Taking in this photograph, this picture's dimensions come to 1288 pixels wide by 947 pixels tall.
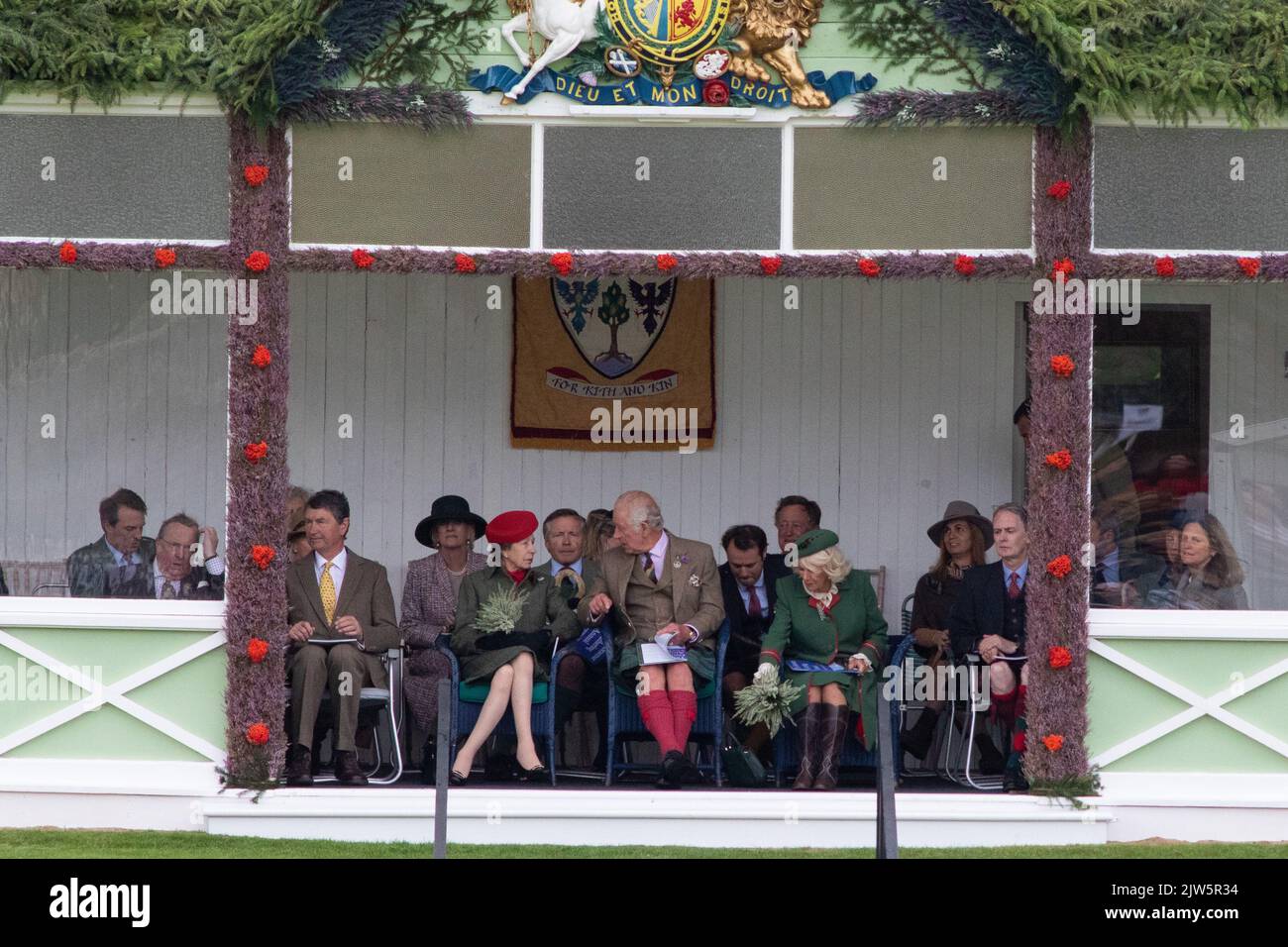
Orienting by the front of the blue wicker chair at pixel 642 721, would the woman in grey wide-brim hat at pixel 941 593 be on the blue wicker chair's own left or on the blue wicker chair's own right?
on the blue wicker chair's own left

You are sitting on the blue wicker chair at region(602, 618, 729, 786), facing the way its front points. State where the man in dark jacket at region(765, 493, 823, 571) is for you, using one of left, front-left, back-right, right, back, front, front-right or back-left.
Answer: back-left

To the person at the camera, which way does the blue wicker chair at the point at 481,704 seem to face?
facing the viewer

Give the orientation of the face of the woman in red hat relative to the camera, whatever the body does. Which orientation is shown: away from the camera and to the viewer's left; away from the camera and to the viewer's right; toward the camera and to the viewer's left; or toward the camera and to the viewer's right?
toward the camera and to the viewer's right

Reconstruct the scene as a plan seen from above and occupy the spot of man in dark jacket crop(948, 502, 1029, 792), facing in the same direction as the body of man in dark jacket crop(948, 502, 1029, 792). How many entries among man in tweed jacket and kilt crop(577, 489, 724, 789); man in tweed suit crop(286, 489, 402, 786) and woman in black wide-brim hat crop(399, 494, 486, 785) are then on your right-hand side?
3

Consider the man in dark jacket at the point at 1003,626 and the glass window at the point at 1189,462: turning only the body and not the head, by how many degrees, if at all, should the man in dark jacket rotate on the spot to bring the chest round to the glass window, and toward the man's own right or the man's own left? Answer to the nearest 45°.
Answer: approximately 135° to the man's own left

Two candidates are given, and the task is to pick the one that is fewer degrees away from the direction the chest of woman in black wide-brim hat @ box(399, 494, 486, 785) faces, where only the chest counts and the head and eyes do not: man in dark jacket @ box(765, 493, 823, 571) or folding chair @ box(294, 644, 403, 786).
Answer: the folding chair

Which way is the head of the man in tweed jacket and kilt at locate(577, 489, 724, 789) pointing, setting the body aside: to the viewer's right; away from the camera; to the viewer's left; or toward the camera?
to the viewer's left

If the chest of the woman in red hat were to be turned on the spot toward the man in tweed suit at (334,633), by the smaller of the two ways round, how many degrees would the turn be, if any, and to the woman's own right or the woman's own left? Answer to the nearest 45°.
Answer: approximately 90° to the woman's own right

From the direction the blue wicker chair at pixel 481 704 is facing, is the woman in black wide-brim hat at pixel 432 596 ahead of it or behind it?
behind

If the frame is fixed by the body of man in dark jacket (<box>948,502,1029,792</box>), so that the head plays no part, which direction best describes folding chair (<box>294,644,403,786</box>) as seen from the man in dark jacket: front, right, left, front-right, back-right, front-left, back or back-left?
right

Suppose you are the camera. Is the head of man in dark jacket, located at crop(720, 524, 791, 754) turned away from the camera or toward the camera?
toward the camera

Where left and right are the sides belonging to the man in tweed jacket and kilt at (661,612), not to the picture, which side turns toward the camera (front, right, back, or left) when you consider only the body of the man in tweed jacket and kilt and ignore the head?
front
